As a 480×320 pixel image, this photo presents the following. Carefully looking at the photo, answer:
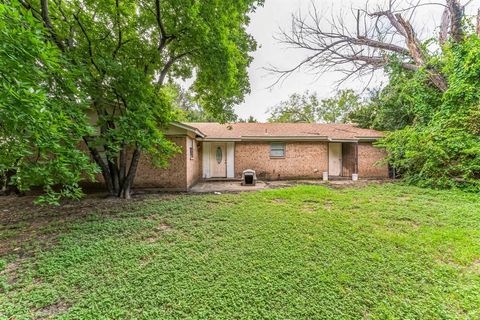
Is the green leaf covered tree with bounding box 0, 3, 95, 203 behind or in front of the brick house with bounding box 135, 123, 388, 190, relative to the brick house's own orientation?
in front

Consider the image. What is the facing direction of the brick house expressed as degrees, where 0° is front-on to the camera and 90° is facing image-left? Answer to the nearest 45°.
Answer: approximately 0°

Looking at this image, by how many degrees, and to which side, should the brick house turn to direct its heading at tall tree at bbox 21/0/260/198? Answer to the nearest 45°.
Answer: approximately 45° to its right
